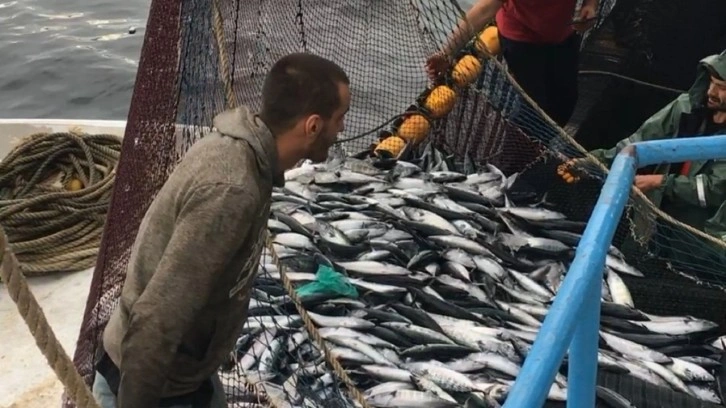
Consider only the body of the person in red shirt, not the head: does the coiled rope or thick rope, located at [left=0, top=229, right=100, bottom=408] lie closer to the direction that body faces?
the thick rope

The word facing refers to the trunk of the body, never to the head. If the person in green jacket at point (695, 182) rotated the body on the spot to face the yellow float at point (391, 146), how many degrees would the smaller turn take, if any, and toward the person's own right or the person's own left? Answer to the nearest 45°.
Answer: approximately 45° to the person's own right

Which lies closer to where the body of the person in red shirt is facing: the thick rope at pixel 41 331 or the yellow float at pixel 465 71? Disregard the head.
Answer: the thick rope

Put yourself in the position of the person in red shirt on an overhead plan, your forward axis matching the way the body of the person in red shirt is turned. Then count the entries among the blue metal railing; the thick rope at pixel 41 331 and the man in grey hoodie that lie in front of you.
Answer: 3

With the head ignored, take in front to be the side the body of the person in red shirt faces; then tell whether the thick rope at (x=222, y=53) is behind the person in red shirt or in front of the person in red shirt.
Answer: in front

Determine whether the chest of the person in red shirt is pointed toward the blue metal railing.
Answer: yes

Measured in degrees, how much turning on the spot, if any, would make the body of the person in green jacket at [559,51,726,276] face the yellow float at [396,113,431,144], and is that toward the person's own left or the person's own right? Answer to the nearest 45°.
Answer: approximately 45° to the person's own right

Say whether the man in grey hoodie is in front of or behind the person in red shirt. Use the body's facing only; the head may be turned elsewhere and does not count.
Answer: in front

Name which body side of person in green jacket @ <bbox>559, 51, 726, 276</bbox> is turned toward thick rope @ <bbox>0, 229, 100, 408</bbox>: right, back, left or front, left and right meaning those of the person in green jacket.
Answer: front

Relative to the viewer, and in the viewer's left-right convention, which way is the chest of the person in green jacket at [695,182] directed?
facing the viewer and to the left of the viewer

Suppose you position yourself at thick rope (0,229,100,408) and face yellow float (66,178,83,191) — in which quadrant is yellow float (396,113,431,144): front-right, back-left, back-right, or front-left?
front-right

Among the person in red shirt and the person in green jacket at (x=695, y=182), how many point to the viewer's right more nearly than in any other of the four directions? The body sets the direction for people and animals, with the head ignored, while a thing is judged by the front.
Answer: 0

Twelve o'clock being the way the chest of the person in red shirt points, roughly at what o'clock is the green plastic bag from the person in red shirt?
The green plastic bag is roughly at 1 o'clock from the person in red shirt.

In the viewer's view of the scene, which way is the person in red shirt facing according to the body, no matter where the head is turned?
toward the camera

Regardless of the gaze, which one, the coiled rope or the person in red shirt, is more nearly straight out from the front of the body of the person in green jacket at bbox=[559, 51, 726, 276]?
the coiled rope

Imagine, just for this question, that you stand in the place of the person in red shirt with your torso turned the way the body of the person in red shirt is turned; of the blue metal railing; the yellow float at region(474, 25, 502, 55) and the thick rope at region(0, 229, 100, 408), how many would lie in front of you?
3

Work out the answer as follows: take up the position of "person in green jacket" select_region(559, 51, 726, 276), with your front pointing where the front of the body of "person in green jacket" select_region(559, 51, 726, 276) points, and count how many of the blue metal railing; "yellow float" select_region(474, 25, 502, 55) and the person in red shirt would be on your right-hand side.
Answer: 2
